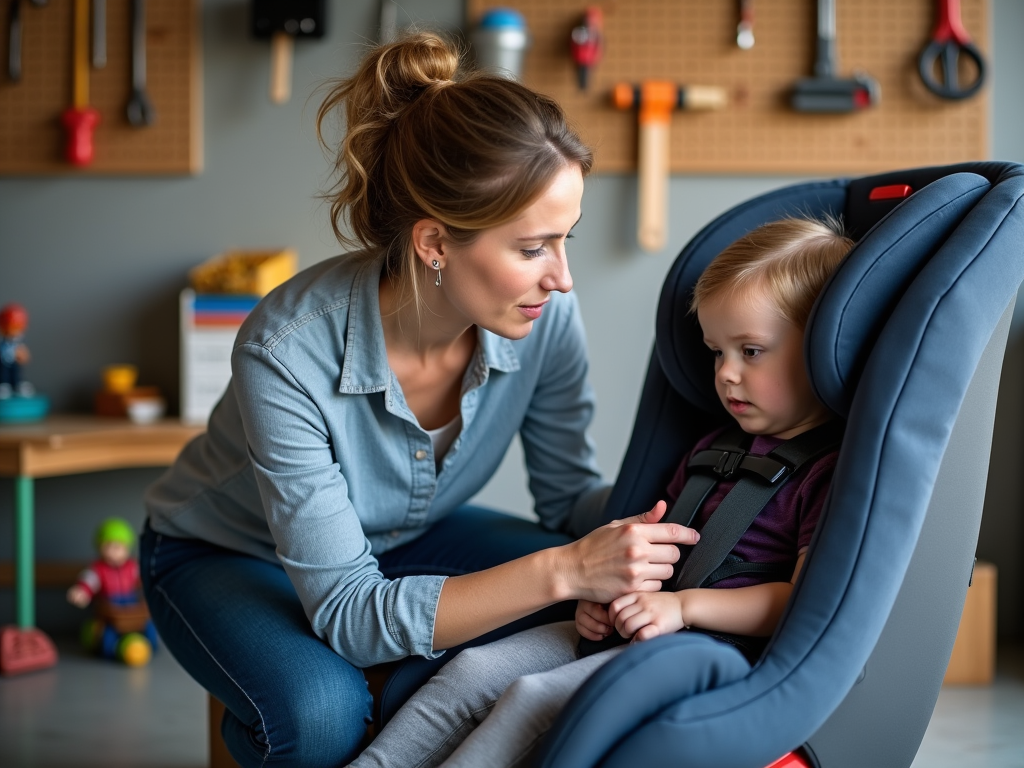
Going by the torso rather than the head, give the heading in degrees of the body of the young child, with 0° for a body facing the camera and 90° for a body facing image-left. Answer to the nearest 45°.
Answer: approximately 45°

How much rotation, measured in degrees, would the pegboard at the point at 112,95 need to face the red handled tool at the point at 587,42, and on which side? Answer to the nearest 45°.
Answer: approximately 45° to its left

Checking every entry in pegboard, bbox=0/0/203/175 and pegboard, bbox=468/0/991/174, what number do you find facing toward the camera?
2

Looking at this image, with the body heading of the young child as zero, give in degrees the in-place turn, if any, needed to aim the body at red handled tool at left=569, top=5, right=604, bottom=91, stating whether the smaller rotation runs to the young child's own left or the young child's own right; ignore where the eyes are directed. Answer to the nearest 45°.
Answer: approximately 135° to the young child's own right

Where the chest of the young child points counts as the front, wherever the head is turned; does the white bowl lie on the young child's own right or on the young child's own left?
on the young child's own right

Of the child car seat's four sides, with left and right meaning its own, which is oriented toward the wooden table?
right

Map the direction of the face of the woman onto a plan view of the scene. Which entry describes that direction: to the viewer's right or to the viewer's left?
to the viewer's right
